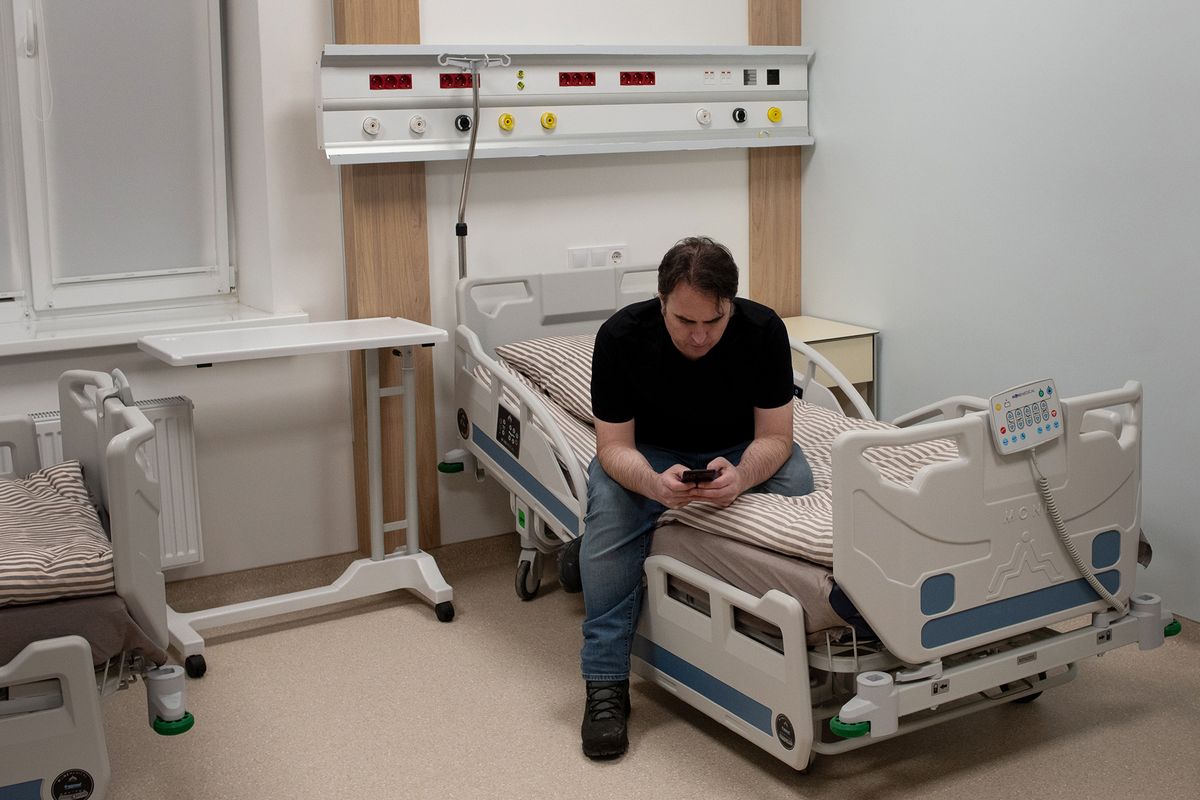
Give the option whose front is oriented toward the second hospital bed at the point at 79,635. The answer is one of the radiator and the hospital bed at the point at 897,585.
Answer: the radiator

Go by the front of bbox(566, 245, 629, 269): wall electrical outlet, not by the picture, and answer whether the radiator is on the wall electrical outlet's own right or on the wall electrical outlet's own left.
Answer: on the wall electrical outlet's own right

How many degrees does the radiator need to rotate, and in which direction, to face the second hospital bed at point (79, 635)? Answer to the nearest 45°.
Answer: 0° — it already faces it

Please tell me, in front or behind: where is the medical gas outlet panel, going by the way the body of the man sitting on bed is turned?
behind

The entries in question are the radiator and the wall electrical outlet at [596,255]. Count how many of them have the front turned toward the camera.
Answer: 2

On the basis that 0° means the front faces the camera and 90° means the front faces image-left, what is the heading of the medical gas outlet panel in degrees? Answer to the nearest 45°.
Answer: approximately 0°

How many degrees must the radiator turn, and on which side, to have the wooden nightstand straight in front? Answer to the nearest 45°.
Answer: approximately 90° to its left
